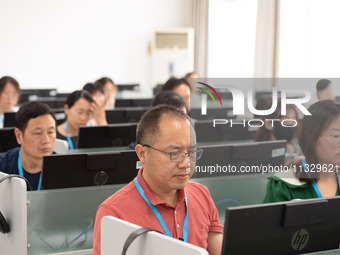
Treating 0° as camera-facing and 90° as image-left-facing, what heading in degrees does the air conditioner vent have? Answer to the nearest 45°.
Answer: approximately 0°

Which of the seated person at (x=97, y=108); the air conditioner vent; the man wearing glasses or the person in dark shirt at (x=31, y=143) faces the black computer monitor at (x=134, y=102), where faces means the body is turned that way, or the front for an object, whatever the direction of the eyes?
the air conditioner vent

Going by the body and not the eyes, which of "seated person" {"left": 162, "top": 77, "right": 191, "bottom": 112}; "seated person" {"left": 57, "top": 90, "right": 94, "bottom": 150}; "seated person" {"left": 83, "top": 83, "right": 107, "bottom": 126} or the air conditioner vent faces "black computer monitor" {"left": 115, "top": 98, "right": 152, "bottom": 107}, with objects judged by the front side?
the air conditioner vent

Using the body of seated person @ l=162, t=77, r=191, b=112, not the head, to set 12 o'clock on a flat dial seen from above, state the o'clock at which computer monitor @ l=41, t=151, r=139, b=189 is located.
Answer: The computer monitor is roughly at 2 o'clock from the seated person.

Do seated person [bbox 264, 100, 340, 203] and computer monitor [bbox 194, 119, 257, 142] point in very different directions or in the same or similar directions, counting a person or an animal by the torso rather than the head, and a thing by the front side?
very different directions

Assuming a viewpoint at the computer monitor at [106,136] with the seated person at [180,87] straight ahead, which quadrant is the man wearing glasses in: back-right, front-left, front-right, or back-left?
back-right

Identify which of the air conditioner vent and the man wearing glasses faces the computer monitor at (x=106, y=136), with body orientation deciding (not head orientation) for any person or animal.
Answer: the air conditioner vent

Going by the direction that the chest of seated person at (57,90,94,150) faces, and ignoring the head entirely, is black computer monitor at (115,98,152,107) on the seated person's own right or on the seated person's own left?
on the seated person's own left

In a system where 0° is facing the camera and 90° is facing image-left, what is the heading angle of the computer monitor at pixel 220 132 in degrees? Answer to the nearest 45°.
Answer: approximately 135°
